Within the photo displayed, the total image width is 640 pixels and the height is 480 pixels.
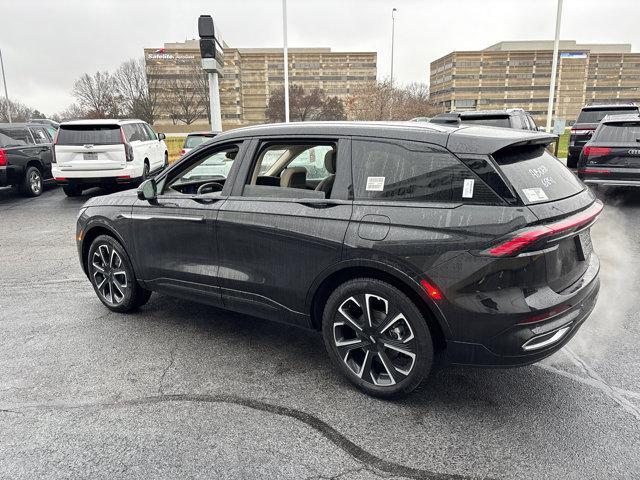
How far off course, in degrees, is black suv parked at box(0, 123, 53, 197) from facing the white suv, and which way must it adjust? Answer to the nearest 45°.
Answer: approximately 90° to its right

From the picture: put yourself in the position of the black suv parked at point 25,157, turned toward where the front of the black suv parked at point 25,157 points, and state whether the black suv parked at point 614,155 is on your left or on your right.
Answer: on your right

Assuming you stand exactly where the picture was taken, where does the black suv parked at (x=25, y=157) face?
facing away from the viewer and to the right of the viewer

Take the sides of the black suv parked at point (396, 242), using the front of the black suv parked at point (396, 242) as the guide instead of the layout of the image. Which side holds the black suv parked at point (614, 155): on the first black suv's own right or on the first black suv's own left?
on the first black suv's own right

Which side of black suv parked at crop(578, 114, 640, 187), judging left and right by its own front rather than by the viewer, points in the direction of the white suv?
left

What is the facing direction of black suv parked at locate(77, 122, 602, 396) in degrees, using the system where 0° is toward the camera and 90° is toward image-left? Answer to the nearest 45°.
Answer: approximately 135°

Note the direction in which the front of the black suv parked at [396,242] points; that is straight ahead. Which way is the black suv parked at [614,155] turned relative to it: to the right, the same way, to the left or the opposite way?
to the right

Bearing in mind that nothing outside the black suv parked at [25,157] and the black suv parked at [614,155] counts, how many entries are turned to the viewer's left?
0

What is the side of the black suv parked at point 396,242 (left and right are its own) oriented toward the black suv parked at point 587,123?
right

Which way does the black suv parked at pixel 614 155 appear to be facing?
away from the camera

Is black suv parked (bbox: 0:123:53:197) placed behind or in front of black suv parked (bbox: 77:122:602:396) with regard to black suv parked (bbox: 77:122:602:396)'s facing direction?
in front

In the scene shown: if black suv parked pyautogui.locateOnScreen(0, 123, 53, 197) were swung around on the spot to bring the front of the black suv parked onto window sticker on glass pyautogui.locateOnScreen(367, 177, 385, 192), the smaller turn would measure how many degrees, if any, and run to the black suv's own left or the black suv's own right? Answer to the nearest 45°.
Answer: approximately 135° to the black suv's own right

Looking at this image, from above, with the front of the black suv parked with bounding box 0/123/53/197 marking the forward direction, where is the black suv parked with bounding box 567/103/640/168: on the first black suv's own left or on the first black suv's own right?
on the first black suv's own right

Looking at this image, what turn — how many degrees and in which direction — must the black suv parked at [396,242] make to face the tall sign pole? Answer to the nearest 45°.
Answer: approximately 45° to its right

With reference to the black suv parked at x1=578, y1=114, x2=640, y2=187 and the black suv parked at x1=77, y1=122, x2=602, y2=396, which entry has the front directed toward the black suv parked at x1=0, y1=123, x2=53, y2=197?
the black suv parked at x1=77, y1=122, x2=602, y2=396

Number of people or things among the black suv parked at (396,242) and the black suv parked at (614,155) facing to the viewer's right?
0
